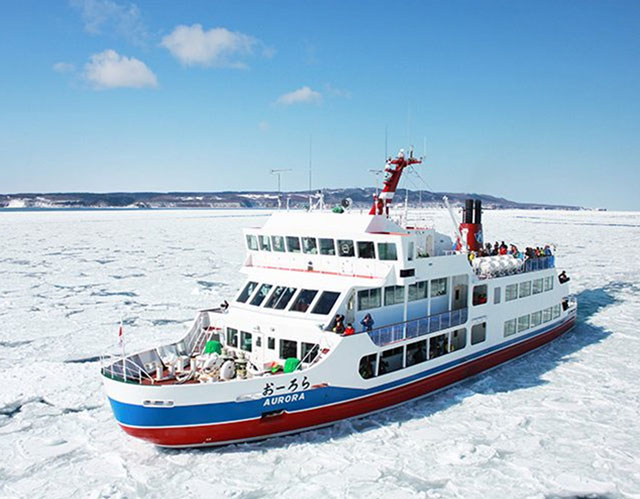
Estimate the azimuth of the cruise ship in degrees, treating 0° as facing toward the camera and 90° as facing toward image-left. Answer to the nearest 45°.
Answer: approximately 45°
